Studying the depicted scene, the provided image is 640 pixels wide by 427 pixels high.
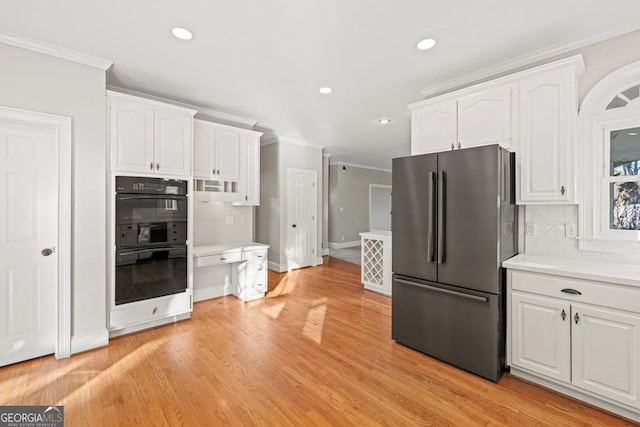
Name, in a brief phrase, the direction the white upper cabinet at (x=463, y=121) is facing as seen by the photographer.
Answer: facing the viewer and to the left of the viewer

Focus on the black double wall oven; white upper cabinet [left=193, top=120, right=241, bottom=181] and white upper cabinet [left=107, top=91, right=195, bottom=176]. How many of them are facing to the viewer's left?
0

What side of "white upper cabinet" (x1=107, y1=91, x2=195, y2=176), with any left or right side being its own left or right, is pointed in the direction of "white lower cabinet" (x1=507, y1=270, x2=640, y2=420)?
front

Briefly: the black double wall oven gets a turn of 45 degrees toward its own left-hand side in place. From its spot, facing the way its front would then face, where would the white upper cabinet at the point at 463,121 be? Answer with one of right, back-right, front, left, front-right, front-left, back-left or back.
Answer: front-right

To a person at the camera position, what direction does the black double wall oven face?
facing the viewer and to the right of the viewer

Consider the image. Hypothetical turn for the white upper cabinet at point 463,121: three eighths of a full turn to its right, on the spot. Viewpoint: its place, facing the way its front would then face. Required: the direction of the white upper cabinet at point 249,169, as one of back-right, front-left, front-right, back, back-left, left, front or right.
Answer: left

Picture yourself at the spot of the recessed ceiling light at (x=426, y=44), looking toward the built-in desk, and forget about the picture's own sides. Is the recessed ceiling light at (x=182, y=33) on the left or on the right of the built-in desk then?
left

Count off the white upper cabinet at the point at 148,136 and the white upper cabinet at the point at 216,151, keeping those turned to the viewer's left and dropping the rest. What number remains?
0

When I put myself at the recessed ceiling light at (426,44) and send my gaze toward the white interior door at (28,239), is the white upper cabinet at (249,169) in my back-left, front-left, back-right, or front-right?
front-right

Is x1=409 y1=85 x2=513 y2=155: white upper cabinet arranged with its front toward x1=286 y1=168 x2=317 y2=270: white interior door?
no

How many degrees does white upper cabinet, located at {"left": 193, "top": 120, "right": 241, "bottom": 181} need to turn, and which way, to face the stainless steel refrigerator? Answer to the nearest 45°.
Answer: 0° — it already faces it

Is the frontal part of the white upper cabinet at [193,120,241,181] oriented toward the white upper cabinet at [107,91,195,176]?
no

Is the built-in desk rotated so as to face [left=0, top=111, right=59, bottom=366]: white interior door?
no

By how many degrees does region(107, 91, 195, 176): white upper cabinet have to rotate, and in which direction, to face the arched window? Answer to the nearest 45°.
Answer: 0° — it already faces it

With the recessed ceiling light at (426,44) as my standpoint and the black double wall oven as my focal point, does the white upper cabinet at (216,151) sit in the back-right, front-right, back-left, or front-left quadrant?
front-right

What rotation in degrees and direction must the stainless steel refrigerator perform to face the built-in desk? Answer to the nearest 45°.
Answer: approximately 45° to its right

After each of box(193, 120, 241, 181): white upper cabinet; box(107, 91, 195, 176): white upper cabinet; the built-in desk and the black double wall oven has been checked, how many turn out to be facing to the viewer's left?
0
